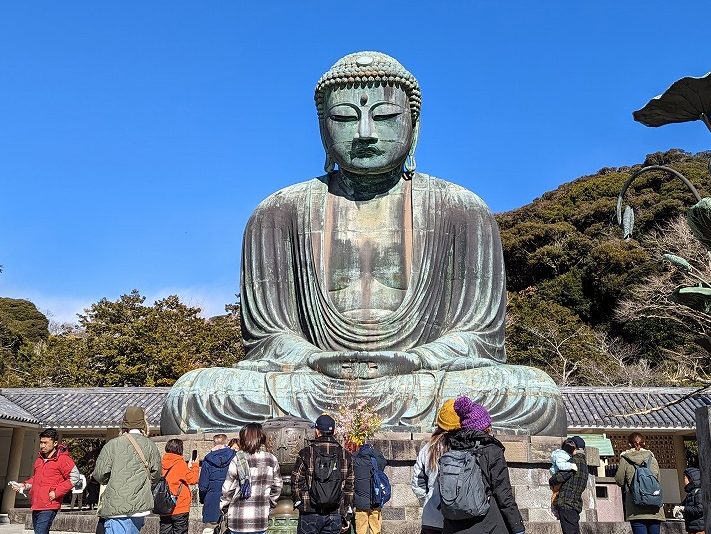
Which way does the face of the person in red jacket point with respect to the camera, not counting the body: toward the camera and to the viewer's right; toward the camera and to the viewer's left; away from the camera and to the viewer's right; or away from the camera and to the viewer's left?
toward the camera and to the viewer's left

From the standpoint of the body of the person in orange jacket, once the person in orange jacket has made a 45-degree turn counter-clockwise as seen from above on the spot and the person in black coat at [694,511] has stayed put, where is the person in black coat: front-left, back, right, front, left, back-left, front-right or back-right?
right

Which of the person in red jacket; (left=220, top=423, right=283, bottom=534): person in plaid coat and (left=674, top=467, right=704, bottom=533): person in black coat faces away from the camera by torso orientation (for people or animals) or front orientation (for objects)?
the person in plaid coat

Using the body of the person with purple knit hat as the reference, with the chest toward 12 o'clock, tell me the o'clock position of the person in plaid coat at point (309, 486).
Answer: The person in plaid coat is roughly at 9 o'clock from the person with purple knit hat.

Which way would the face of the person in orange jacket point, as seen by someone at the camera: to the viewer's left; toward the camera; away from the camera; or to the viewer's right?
away from the camera

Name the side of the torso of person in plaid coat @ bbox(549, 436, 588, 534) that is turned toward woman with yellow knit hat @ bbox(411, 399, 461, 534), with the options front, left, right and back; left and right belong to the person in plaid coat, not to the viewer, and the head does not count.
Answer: left

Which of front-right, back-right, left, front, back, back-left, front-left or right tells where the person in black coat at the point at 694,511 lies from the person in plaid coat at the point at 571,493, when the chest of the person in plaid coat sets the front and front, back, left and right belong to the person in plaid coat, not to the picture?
back-right

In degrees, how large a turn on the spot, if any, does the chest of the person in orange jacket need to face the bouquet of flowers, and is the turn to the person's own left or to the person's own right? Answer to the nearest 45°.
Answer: approximately 45° to the person's own right

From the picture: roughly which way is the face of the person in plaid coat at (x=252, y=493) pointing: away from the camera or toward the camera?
away from the camera

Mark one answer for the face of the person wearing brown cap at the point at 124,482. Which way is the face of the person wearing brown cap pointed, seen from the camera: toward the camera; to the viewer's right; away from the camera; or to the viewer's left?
away from the camera

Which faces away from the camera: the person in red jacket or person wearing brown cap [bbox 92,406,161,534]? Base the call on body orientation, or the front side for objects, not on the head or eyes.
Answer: the person wearing brown cap

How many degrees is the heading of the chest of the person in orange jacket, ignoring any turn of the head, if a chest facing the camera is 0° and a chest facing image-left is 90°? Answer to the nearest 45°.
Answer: approximately 225°

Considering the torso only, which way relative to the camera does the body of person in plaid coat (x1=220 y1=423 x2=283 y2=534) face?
away from the camera

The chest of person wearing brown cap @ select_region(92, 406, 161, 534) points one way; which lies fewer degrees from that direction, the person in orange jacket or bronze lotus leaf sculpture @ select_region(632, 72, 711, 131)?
the person in orange jacket

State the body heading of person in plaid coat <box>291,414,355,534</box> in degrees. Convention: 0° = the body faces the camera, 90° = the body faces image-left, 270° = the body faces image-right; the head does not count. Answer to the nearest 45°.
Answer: approximately 180°
